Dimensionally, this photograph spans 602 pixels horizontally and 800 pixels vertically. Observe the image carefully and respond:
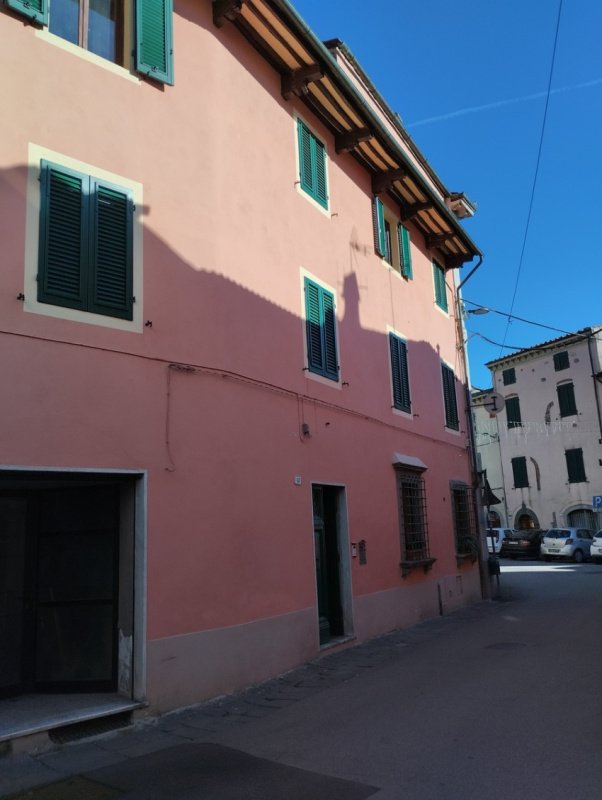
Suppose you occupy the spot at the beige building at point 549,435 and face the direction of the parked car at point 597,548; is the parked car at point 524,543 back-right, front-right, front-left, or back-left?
front-right

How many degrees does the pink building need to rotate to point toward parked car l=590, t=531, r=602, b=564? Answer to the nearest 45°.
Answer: approximately 90° to its left

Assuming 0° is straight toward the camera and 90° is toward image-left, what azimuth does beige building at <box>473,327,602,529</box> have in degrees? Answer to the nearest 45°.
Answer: approximately 45°

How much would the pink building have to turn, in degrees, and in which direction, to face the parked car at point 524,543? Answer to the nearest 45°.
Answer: approximately 90° to its left

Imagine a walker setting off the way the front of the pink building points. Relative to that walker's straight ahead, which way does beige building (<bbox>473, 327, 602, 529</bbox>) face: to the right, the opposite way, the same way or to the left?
to the right

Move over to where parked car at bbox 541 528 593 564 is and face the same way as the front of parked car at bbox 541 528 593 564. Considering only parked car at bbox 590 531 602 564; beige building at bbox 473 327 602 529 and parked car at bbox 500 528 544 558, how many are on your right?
1

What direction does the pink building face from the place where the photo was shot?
facing the viewer and to the right of the viewer

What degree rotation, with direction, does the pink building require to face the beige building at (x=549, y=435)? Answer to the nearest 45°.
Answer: approximately 90° to its left
